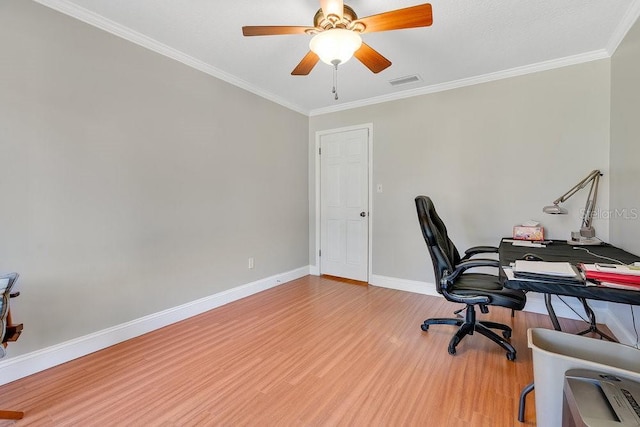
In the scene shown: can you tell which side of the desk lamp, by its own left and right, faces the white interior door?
front

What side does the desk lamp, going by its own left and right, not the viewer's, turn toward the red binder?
left

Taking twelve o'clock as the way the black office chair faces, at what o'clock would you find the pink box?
The pink box is roughly at 10 o'clock from the black office chair.

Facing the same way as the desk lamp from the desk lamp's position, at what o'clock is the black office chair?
The black office chair is roughly at 10 o'clock from the desk lamp.

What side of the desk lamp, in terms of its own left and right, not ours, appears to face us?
left

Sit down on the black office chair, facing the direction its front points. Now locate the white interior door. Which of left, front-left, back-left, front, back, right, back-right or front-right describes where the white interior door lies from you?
back-left

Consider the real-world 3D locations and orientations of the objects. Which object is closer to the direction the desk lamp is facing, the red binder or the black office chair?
the black office chair

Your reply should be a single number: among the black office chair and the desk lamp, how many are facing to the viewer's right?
1

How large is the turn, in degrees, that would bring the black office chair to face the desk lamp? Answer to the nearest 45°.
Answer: approximately 45° to its left

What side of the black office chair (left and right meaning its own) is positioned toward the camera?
right

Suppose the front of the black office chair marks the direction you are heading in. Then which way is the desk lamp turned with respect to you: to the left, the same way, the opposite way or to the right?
the opposite way
